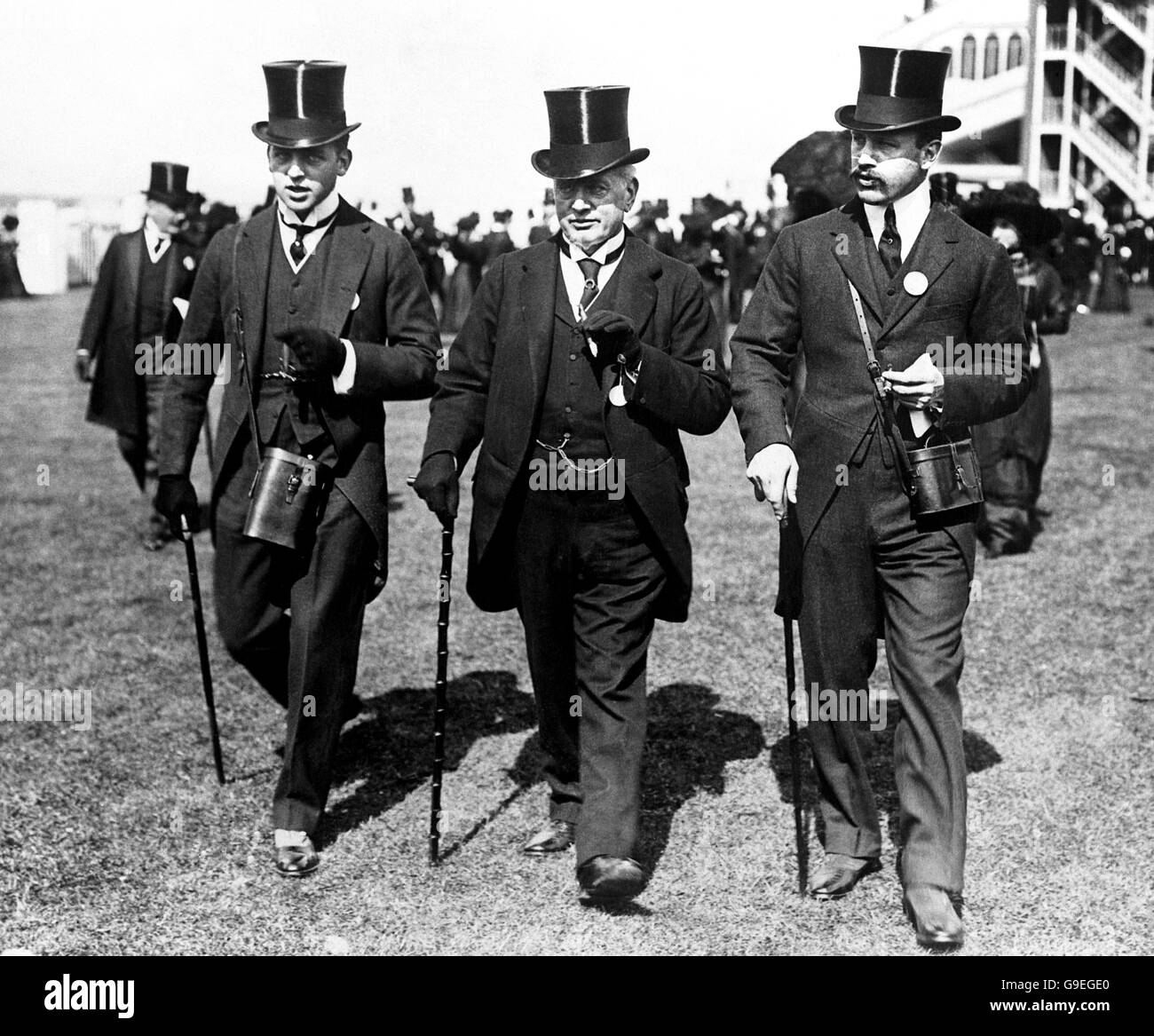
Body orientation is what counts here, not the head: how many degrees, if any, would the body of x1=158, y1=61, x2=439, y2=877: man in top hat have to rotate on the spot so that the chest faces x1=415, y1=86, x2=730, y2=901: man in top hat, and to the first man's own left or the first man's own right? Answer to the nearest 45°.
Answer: approximately 45° to the first man's own left

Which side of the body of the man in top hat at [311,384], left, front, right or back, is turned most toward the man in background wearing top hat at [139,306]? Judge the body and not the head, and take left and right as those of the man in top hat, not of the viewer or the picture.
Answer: back

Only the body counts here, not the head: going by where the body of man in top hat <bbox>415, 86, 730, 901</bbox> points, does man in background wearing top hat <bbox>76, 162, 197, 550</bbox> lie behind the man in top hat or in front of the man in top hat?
behind

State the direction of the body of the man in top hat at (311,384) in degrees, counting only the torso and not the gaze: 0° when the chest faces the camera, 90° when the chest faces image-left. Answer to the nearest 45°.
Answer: approximately 0°

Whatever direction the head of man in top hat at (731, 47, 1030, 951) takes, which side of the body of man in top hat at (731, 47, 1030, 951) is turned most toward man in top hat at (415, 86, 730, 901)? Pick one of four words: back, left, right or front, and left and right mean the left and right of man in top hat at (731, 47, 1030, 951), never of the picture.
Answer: right

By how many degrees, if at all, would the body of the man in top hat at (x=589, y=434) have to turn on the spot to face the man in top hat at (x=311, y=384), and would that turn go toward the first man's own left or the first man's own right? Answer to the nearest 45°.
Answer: approximately 90° to the first man's own right

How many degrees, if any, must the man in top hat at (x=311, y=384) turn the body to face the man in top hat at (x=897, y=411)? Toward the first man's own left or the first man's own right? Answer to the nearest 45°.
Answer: approximately 45° to the first man's own left
